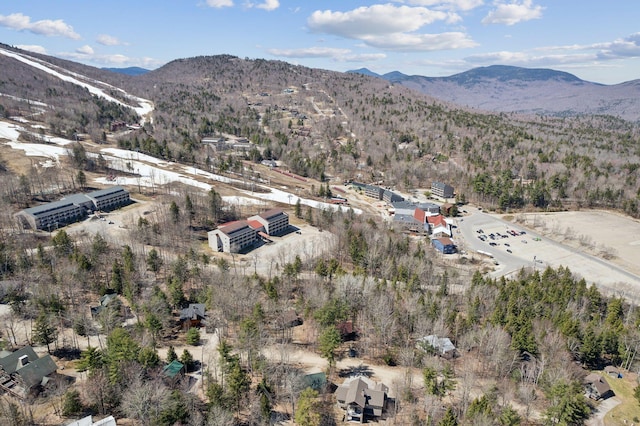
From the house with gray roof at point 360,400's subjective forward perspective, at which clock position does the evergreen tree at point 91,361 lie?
The evergreen tree is roughly at 9 o'clock from the house with gray roof.

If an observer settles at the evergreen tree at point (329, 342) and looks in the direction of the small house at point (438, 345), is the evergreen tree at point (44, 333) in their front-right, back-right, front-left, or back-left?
back-left

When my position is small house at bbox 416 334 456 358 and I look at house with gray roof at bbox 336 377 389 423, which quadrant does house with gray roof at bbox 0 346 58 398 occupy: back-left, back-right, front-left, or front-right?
front-right

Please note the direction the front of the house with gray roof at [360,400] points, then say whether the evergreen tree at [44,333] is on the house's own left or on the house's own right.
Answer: on the house's own right
